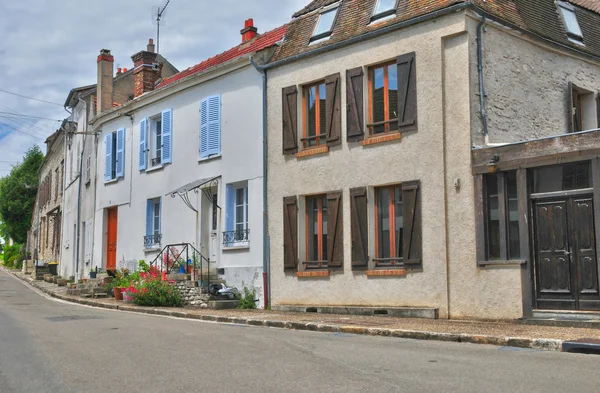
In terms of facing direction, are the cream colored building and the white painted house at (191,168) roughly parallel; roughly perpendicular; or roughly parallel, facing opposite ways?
roughly parallel

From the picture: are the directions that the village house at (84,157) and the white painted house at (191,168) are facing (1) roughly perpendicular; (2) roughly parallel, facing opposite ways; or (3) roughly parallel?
roughly parallel

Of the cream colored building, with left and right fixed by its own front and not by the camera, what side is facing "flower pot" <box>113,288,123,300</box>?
right

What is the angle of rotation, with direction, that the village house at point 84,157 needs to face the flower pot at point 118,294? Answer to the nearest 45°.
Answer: approximately 45° to its left

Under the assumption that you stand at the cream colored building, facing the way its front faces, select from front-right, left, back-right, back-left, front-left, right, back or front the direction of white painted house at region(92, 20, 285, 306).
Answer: right

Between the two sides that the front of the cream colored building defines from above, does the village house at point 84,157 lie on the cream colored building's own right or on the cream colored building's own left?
on the cream colored building's own right

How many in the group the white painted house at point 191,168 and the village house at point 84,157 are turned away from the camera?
0

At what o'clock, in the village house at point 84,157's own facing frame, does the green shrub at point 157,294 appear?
The green shrub is roughly at 10 o'clock from the village house.

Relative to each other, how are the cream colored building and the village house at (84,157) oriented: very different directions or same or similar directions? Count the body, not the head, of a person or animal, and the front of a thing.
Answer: same or similar directions

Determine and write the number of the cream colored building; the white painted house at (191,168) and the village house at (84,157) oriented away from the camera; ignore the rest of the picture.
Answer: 0

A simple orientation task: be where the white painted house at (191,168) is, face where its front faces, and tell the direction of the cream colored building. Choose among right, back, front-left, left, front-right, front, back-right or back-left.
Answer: left
